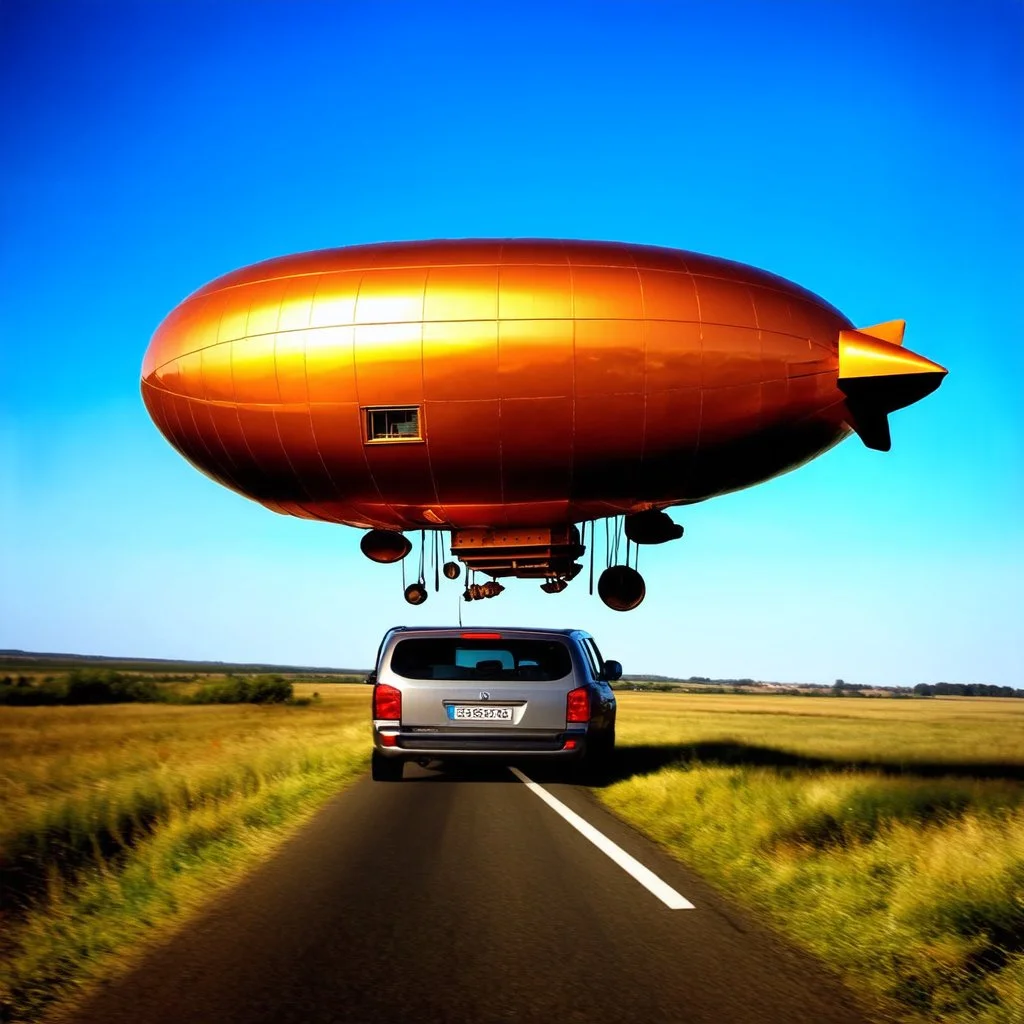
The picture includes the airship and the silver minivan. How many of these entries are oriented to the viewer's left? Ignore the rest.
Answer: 1

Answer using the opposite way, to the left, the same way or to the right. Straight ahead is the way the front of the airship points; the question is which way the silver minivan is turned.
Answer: to the right

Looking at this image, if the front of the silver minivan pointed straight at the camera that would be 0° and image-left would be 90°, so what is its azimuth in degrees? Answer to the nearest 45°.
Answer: approximately 180°

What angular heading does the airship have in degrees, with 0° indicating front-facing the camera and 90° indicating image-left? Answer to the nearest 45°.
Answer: approximately 90°
